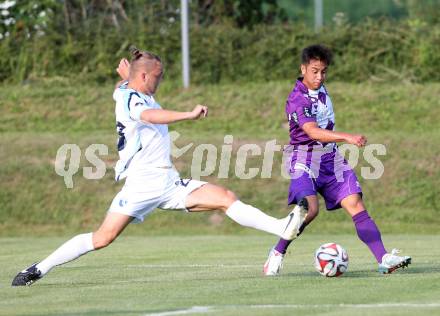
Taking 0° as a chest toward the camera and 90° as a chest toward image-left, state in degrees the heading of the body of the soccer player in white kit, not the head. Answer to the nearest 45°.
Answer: approximately 270°

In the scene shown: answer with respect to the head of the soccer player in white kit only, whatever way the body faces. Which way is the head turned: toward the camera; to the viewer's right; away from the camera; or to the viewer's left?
to the viewer's right

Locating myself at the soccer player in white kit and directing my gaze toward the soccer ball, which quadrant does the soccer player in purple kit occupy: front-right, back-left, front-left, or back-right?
front-left

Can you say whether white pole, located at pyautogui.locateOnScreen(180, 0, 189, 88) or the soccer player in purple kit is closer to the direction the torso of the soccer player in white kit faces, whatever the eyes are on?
the soccer player in purple kit

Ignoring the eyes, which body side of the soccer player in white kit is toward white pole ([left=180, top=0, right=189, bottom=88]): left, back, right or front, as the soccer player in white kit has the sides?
left

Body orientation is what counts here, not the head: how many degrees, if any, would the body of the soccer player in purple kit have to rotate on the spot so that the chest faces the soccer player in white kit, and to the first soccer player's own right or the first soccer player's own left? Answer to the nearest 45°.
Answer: approximately 90° to the first soccer player's own right

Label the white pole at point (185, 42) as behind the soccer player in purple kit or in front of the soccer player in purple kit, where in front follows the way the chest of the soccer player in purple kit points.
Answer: behind

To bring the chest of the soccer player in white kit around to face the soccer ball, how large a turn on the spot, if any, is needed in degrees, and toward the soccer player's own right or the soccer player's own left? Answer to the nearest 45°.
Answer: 0° — they already face it

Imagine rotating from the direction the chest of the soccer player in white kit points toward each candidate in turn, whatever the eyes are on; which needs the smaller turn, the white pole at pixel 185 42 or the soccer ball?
the soccer ball
